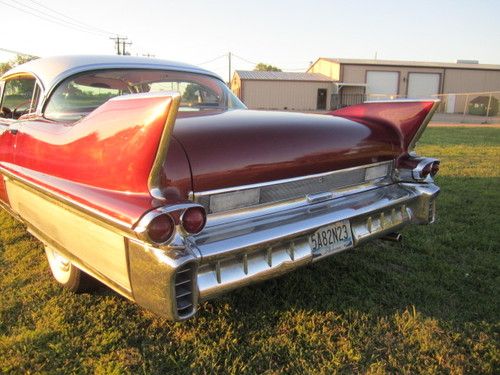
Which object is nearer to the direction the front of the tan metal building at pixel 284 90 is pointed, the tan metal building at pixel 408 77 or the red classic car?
the red classic car

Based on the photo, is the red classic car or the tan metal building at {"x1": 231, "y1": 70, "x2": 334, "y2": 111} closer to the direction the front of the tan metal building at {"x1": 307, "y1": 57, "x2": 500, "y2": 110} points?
the red classic car

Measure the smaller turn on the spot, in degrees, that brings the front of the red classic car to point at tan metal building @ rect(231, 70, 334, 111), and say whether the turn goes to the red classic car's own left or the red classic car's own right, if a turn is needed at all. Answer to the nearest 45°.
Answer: approximately 45° to the red classic car's own right

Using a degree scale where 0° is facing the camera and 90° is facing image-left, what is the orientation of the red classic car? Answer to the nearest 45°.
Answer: approximately 135°

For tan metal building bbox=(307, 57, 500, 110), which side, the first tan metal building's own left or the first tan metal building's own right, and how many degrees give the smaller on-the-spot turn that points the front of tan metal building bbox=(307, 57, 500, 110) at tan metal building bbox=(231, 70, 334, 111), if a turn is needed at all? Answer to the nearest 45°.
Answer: approximately 45° to the first tan metal building's own right

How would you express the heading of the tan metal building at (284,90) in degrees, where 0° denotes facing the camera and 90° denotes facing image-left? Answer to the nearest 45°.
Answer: approximately 0°

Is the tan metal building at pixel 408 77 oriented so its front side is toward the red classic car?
yes

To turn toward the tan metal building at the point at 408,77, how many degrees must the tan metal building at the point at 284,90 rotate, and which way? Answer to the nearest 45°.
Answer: approximately 90° to its left

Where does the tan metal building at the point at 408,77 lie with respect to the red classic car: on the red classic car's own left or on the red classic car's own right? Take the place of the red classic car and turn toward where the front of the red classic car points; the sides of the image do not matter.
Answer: on the red classic car's own right

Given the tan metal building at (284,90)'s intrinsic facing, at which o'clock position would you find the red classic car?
The red classic car is roughly at 12 o'clock from the tan metal building.
